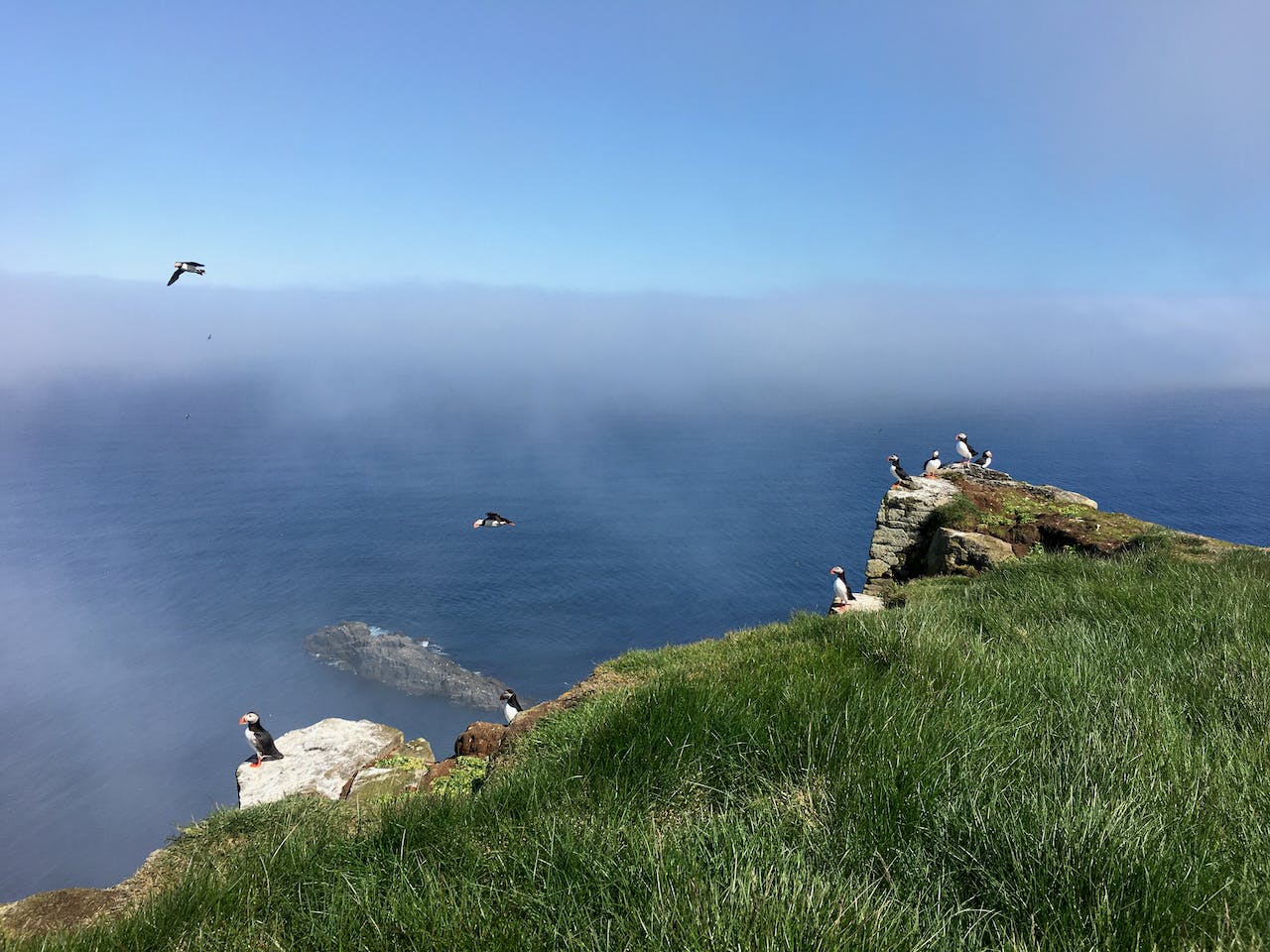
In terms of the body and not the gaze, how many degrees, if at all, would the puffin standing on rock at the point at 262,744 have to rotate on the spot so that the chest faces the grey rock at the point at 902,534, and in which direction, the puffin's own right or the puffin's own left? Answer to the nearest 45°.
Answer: approximately 180°

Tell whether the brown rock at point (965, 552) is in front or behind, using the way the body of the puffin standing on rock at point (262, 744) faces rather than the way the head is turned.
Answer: behind
